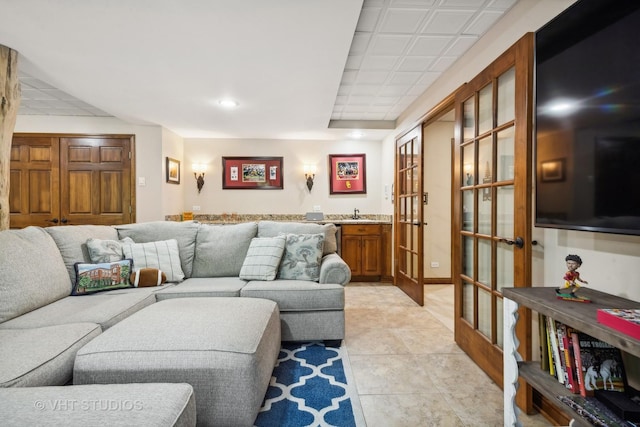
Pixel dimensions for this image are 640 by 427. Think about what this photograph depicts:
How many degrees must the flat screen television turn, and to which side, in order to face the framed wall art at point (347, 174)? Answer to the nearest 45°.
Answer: approximately 90° to its right

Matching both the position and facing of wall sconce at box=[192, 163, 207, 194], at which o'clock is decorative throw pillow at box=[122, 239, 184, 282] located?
The decorative throw pillow is roughly at 12 o'clock from the wall sconce.

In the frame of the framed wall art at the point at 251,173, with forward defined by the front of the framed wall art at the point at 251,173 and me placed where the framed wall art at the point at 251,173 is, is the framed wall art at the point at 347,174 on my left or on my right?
on my left

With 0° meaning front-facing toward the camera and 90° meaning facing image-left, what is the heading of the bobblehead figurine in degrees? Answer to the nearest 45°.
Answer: approximately 45°

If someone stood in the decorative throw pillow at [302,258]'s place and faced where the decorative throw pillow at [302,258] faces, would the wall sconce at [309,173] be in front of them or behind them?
behind

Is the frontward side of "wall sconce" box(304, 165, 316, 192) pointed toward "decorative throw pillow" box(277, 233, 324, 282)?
yes

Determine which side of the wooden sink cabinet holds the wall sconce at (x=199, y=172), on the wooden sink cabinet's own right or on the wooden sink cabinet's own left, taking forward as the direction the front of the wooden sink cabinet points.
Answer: on the wooden sink cabinet's own right

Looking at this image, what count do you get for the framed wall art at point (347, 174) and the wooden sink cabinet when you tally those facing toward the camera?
2

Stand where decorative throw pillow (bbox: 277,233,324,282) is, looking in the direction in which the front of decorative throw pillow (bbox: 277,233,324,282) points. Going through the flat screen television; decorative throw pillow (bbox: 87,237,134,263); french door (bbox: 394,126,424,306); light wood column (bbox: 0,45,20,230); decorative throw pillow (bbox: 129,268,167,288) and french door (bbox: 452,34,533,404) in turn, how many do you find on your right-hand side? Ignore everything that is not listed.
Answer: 3

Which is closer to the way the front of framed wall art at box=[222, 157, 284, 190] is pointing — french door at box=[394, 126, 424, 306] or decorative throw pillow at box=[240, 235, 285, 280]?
the decorative throw pillow

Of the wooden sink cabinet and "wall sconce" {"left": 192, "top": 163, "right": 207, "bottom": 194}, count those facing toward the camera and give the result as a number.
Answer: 2

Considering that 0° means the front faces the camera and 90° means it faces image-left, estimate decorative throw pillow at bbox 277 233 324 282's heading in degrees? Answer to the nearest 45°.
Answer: approximately 0°
